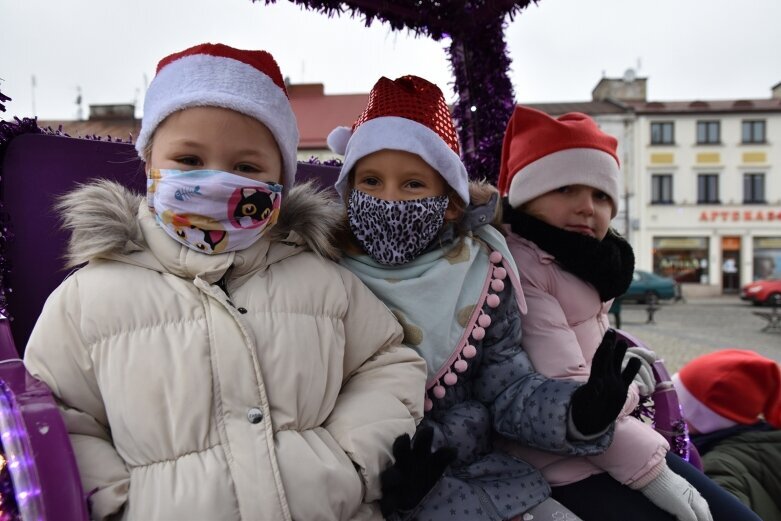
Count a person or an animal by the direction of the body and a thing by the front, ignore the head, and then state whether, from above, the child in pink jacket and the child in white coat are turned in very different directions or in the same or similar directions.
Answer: same or similar directions

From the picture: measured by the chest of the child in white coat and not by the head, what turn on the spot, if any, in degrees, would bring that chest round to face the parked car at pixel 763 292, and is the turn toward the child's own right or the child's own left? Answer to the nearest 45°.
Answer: approximately 135° to the child's own left

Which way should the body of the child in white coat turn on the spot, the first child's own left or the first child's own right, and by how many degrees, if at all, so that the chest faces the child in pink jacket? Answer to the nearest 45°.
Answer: approximately 90° to the first child's own left

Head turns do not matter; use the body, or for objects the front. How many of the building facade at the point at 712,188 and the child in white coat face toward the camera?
2

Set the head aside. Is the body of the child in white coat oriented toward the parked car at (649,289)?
no

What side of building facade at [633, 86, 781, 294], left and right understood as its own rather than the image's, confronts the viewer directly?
front

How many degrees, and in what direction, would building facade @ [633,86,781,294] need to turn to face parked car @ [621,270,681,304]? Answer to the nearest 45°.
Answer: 0° — it already faces it

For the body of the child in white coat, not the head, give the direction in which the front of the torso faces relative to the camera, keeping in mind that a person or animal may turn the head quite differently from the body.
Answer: toward the camera

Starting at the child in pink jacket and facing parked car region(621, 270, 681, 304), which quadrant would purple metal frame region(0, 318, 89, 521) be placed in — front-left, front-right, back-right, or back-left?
back-left

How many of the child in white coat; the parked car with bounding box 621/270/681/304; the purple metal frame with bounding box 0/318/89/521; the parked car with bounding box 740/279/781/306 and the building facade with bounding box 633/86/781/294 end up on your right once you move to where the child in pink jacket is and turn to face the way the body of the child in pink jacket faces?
2

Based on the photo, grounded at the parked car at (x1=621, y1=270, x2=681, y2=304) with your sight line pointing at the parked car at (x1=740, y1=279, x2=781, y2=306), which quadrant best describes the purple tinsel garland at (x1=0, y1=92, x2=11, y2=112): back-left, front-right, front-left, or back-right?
back-right

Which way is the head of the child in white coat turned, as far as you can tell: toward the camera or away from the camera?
toward the camera

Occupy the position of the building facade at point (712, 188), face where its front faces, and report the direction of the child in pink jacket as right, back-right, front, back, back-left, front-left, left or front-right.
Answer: front

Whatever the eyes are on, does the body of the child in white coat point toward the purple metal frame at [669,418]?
no

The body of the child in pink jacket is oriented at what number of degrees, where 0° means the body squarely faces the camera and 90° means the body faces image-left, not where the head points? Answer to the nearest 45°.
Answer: approximately 315°

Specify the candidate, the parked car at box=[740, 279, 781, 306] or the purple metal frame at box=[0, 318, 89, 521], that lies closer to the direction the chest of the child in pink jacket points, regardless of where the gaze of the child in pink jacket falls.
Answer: the purple metal frame

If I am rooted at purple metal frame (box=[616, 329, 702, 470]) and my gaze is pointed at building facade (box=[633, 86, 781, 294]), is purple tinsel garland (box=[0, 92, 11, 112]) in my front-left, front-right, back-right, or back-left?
back-left

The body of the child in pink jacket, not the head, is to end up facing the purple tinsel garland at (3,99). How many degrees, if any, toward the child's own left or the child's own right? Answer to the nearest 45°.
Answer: approximately 90° to the child's own right

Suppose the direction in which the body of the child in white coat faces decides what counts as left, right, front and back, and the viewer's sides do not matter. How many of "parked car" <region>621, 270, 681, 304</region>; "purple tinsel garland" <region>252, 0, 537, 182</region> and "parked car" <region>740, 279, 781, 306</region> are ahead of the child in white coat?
0
